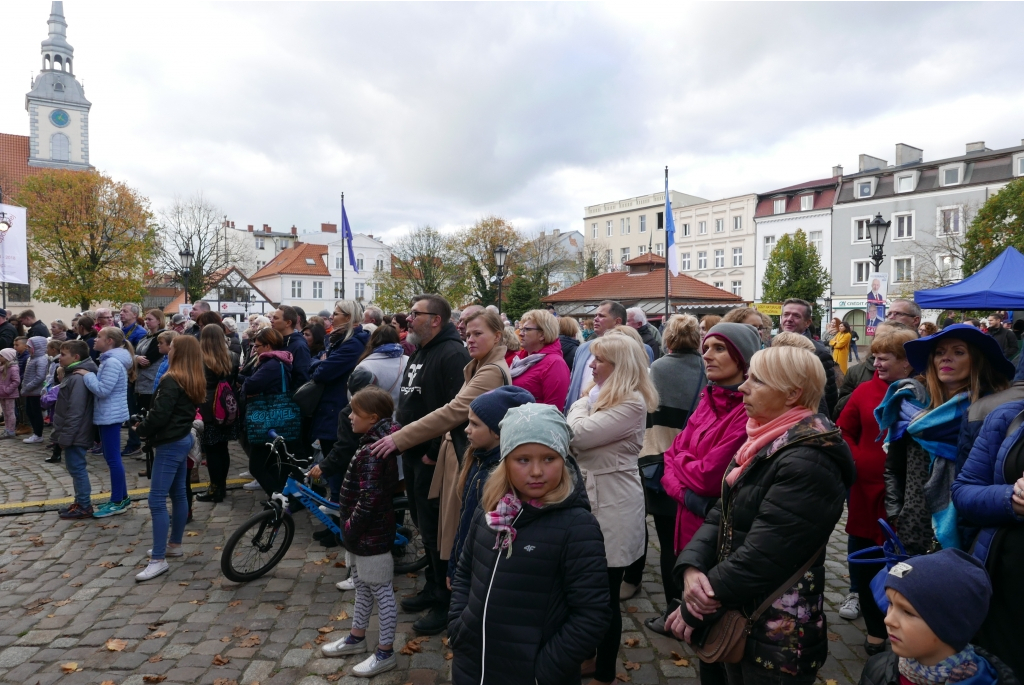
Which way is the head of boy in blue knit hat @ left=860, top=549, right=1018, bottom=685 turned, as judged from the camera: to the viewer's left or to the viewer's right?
to the viewer's left

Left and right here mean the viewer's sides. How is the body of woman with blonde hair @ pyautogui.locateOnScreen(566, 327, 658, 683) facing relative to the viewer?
facing to the left of the viewer

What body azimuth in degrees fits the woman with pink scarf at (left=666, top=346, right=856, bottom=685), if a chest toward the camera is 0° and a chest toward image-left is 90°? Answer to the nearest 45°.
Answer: approximately 90°

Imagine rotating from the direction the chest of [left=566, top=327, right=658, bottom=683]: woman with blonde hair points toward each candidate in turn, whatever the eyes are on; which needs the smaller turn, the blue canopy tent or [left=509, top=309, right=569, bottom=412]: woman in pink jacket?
the woman in pink jacket

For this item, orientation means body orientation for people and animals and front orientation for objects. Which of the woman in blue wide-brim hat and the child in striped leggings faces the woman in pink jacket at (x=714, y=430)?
the woman in blue wide-brim hat

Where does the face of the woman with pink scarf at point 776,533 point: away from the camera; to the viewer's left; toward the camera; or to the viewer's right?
to the viewer's left

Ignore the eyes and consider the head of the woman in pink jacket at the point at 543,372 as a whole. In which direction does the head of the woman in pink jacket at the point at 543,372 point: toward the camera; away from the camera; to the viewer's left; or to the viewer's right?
to the viewer's left

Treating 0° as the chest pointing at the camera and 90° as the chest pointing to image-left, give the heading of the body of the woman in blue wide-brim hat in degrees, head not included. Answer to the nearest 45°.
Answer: approximately 45°

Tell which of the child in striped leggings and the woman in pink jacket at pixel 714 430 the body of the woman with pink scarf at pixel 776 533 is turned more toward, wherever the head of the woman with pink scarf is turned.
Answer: the child in striped leggings

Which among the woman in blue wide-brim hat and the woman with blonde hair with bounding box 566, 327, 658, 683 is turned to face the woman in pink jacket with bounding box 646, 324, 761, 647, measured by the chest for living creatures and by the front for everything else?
the woman in blue wide-brim hat

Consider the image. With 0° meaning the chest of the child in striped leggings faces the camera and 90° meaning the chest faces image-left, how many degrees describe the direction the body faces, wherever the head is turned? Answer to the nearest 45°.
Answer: approximately 90°

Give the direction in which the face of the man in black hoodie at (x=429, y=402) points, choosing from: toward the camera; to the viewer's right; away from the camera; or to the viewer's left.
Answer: to the viewer's left
